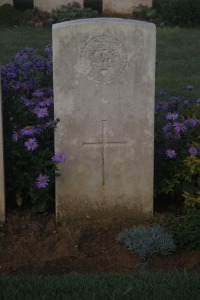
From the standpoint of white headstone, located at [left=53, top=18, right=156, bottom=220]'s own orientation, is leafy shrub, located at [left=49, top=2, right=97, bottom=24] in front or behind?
behind

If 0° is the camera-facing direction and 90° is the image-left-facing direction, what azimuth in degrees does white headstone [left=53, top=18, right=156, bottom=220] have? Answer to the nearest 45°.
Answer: approximately 0°

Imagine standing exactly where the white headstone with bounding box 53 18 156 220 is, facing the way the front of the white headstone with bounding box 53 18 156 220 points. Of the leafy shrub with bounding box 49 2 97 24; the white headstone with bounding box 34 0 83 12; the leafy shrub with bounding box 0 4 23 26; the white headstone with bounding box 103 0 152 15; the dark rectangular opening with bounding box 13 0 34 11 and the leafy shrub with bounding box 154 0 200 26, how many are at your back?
6

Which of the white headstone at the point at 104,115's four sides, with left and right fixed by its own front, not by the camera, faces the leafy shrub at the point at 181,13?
back

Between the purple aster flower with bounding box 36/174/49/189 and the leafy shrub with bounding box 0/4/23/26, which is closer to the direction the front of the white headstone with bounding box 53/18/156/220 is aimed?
the purple aster flower

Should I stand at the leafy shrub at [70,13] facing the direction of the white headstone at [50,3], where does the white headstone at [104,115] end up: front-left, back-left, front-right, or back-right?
back-left

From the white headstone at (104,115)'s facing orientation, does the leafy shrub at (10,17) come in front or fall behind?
behind

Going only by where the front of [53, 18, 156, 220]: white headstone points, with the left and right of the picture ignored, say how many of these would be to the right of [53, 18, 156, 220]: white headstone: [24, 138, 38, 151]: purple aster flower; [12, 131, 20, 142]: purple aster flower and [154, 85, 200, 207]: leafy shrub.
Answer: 2

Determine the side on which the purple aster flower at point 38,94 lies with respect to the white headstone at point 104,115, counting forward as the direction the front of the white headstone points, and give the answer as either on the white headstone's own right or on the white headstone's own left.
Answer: on the white headstone's own right

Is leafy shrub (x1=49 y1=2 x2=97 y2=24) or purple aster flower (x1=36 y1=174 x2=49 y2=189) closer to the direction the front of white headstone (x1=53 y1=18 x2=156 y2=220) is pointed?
the purple aster flower

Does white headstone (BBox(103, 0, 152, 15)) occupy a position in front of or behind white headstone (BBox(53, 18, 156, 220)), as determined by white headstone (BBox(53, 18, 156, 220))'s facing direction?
behind

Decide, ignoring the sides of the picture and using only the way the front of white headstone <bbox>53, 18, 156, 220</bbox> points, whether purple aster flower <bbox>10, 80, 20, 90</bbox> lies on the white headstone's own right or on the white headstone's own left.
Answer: on the white headstone's own right

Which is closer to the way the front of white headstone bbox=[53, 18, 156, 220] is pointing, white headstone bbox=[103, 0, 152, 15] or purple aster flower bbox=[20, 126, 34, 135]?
the purple aster flower

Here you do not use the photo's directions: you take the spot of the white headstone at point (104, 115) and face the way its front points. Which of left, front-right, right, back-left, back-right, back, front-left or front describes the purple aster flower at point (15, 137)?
right

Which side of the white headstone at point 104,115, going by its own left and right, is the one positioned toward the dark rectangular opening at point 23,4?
back

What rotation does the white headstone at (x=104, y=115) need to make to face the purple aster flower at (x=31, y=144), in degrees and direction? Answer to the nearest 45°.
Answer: approximately 90° to its right

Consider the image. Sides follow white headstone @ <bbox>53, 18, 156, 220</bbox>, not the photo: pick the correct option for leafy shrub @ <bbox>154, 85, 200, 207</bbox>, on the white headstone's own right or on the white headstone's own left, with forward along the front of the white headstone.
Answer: on the white headstone's own left

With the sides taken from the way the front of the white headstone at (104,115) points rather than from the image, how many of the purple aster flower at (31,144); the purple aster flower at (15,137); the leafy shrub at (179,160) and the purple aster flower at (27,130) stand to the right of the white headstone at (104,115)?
3
